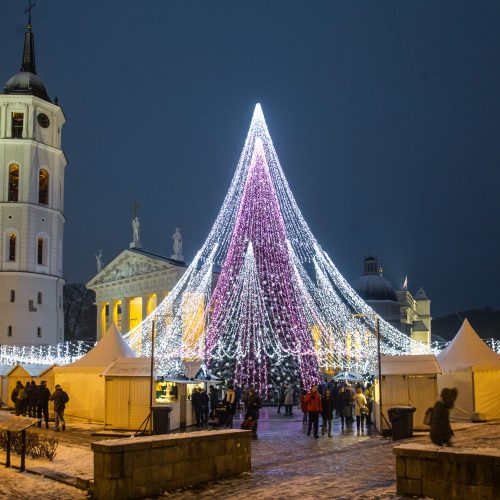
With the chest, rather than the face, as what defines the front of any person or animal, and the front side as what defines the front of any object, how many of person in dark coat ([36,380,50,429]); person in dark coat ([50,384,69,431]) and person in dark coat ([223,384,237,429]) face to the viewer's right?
0

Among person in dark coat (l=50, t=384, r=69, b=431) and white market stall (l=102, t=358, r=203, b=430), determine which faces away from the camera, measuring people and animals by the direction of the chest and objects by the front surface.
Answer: the person in dark coat

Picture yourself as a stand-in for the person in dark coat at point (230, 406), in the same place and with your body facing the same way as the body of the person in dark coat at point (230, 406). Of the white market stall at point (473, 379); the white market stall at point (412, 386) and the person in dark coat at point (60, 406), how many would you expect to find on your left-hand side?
2

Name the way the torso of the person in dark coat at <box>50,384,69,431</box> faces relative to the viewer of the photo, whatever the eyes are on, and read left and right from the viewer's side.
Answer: facing away from the viewer
